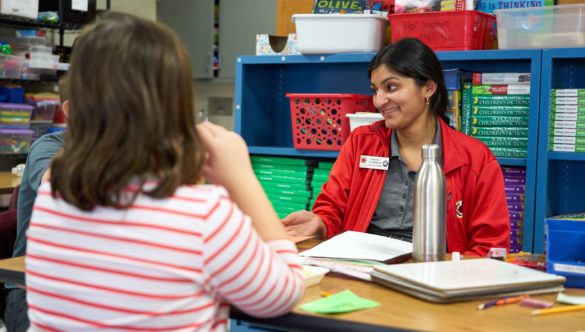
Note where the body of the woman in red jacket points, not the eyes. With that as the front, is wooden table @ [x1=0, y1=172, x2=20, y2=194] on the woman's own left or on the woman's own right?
on the woman's own right

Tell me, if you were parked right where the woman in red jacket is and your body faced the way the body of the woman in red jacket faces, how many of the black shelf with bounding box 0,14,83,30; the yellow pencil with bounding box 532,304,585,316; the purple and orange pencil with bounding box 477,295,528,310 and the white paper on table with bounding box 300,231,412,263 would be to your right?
1

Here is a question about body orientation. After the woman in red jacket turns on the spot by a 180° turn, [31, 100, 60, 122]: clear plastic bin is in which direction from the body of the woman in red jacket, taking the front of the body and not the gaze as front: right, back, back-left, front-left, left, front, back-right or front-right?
left

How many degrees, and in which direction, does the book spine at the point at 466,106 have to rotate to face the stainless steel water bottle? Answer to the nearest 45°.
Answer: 0° — it already faces it

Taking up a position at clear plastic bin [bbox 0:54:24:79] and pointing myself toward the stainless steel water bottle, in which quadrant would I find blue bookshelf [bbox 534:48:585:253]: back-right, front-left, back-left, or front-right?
front-left

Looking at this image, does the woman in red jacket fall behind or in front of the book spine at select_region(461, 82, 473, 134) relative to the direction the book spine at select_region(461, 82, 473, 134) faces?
in front

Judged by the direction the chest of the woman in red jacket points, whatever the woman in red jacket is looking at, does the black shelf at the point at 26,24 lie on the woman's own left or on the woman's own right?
on the woman's own right

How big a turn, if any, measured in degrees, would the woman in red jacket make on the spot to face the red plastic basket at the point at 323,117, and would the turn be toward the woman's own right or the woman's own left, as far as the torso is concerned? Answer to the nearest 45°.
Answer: approximately 90° to the woman's own right

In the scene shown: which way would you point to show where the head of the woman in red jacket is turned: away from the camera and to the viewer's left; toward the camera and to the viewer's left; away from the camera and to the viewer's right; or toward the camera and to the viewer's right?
toward the camera and to the viewer's left

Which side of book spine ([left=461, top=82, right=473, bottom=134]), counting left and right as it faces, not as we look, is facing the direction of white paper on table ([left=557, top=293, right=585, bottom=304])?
front

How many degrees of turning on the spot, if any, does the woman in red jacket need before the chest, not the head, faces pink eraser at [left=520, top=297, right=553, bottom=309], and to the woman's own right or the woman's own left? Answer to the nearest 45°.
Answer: approximately 45° to the woman's own left

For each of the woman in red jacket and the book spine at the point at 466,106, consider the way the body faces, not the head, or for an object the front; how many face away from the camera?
0

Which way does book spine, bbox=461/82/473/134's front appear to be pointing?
toward the camera

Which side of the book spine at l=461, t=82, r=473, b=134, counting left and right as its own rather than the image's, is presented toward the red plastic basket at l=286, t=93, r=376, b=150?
right

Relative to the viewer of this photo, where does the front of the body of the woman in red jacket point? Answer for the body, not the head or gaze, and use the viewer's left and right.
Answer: facing the viewer and to the left of the viewer

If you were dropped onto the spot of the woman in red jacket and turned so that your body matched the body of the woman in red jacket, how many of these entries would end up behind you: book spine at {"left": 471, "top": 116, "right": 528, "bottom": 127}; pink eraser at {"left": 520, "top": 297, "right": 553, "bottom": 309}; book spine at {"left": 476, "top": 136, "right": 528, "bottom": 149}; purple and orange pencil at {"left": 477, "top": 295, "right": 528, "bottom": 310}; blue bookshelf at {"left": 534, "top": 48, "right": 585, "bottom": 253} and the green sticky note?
3

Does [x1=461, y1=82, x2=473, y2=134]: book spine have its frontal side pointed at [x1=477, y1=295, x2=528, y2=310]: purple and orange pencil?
yes
